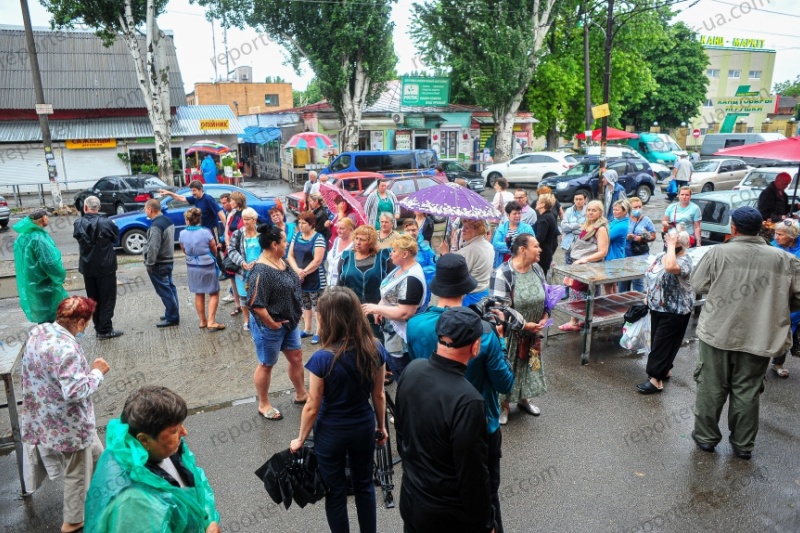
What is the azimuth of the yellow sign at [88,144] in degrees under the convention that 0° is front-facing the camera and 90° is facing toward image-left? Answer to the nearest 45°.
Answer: approximately 0°

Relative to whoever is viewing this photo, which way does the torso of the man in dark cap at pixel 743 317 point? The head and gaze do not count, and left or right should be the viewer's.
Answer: facing away from the viewer

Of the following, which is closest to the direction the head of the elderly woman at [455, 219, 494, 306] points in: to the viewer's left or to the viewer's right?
to the viewer's left

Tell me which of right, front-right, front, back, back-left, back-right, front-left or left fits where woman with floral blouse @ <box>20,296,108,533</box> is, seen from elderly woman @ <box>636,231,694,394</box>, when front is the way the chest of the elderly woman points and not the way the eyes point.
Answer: front-left

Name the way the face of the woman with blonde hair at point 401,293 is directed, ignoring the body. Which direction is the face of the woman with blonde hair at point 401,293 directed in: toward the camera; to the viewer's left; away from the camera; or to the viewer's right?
to the viewer's left

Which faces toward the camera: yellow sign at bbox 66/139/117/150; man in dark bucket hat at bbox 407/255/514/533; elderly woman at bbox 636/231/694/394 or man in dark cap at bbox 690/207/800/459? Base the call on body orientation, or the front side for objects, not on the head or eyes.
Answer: the yellow sign

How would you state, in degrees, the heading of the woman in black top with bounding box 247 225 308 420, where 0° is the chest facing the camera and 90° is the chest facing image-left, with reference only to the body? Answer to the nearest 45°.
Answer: approximately 315°

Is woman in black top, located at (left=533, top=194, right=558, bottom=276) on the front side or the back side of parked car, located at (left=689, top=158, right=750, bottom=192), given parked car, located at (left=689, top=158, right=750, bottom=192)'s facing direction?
on the front side

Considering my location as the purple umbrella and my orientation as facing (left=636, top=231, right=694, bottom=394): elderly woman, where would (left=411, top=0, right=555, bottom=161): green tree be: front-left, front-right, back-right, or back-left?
back-left

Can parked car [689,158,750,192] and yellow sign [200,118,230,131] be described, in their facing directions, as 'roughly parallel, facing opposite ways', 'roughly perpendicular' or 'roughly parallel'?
roughly perpendicular

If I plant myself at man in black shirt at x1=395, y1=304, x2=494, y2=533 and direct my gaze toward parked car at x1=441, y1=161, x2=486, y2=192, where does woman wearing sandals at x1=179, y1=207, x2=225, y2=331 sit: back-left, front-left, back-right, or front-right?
front-left

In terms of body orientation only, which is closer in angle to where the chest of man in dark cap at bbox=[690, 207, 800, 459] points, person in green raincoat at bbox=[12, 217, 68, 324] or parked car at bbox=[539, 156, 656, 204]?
the parked car

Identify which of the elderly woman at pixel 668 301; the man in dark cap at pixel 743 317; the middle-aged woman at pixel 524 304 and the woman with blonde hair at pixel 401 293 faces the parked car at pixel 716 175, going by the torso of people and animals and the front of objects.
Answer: the man in dark cap

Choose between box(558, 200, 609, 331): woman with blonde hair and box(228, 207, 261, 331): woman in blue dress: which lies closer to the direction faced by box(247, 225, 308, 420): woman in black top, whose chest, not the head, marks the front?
the woman with blonde hair
